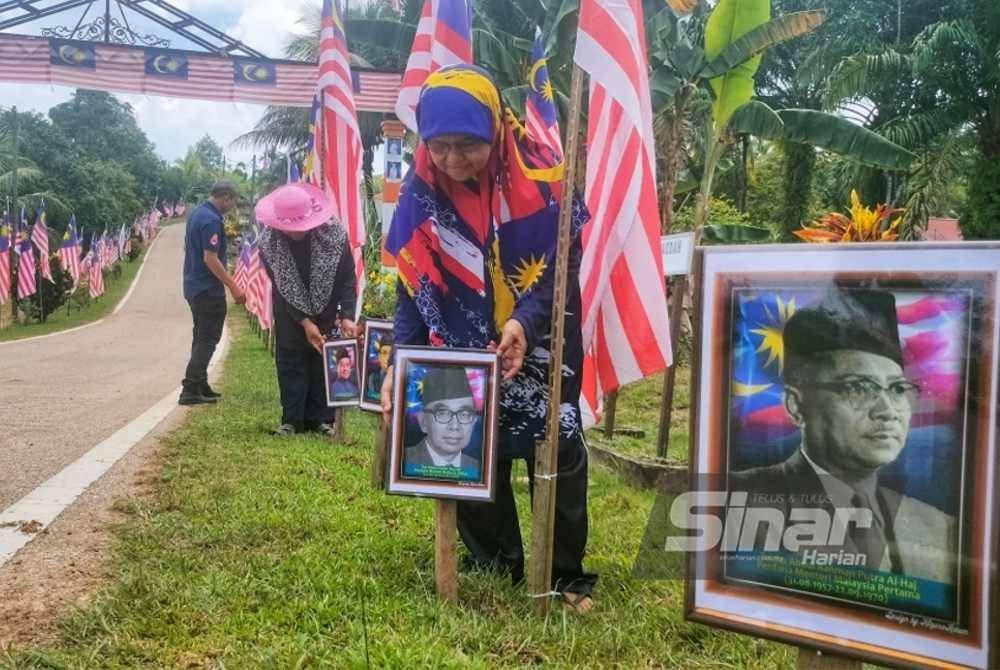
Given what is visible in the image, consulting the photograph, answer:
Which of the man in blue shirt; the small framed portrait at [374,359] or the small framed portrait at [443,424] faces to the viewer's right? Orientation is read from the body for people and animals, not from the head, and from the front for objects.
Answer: the man in blue shirt

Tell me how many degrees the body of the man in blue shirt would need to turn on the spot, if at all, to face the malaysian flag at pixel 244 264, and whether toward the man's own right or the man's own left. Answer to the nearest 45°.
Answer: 0° — they already face it

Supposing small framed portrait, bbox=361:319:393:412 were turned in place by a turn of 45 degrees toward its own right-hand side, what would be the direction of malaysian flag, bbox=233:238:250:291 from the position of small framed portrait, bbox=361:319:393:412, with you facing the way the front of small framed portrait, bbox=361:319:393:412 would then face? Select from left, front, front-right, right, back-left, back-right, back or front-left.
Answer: right

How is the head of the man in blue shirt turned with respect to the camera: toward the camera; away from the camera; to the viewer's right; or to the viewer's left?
to the viewer's right

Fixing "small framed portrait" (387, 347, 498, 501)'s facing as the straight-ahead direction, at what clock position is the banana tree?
The banana tree is roughly at 7 o'clock from the small framed portrait.

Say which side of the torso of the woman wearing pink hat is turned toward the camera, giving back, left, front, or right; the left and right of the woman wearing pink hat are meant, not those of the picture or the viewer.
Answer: front

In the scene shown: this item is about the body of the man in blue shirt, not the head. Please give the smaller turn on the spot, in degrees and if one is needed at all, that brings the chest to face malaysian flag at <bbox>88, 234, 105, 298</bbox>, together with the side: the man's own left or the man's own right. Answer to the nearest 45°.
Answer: approximately 90° to the man's own left

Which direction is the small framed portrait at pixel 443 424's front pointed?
toward the camera

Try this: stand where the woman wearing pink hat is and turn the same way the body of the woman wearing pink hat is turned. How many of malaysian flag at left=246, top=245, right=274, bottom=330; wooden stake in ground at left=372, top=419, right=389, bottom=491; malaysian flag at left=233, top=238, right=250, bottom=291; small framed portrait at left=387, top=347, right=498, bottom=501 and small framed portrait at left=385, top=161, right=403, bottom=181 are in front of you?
2

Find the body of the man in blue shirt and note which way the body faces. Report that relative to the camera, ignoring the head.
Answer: to the viewer's right

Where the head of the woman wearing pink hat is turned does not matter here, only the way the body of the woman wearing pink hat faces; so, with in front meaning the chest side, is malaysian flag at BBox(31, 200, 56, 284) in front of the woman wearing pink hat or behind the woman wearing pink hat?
behind

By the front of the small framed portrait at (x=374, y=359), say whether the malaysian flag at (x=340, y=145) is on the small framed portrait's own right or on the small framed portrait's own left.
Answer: on the small framed portrait's own right
